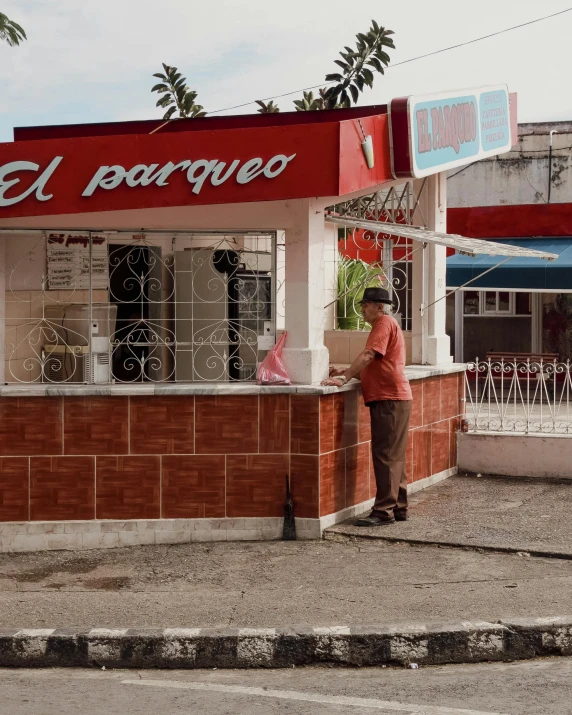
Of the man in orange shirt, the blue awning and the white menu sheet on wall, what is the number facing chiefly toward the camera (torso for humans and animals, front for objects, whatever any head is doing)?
2

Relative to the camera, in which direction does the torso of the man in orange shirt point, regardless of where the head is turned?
to the viewer's left

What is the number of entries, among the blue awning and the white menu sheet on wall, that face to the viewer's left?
0

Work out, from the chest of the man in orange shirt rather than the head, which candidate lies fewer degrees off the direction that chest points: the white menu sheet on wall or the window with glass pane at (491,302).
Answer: the white menu sheet on wall

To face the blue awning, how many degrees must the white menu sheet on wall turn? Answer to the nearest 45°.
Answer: approximately 135° to its left

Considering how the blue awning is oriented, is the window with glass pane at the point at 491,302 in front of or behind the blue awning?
behind

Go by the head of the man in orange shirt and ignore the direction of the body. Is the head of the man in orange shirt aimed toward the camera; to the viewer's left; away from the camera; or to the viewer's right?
to the viewer's left
